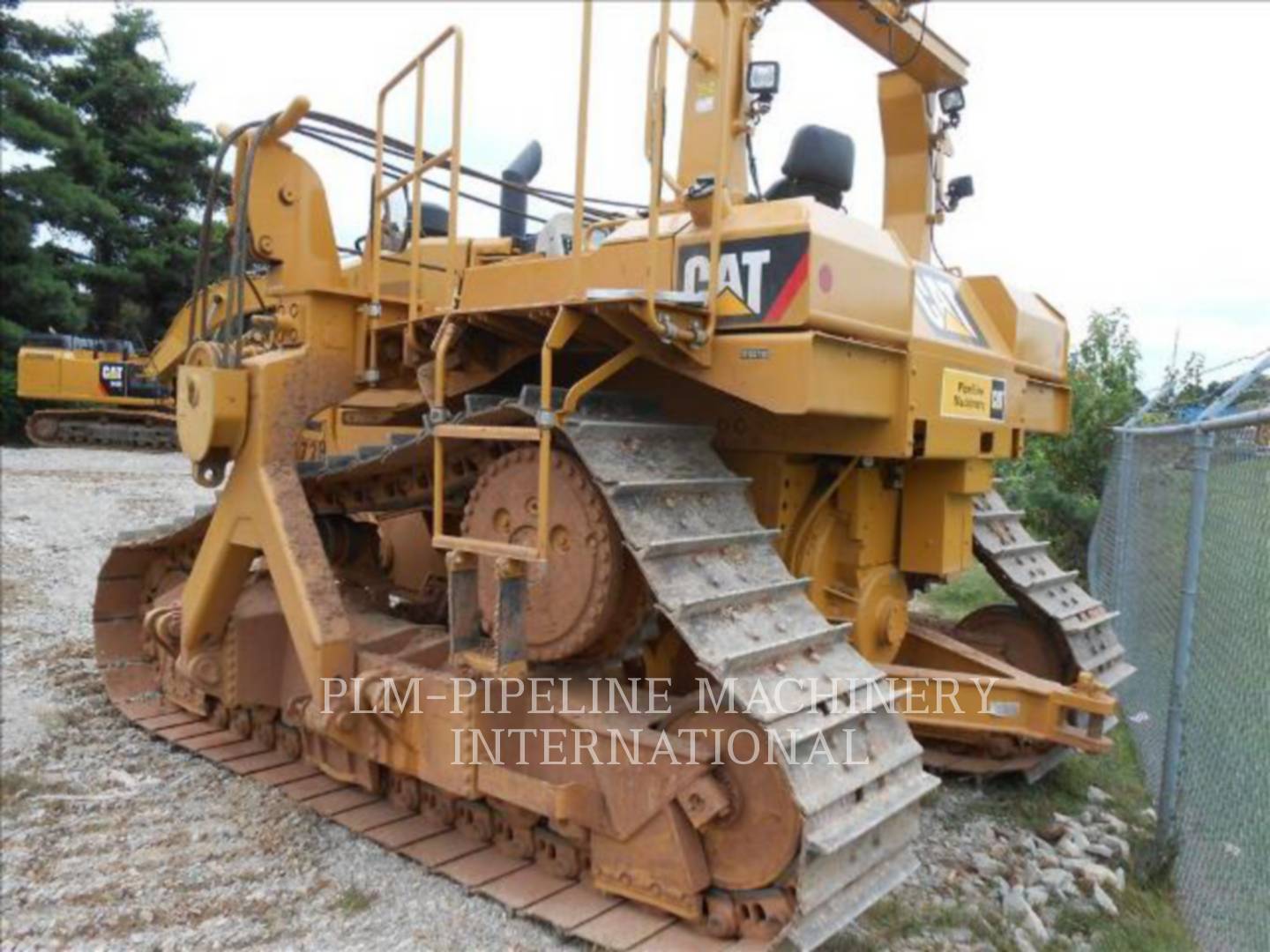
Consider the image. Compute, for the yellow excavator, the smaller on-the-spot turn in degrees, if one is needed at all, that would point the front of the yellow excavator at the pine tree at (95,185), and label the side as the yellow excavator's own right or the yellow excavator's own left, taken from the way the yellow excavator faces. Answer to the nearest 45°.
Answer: approximately 90° to the yellow excavator's own left

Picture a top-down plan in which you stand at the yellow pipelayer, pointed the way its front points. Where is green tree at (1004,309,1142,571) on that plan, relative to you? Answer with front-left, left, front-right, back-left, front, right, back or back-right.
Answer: right

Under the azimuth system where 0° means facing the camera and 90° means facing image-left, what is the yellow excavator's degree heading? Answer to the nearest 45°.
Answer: approximately 270°

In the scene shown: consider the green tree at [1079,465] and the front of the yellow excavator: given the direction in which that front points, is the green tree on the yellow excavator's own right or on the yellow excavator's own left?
on the yellow excavator's own right

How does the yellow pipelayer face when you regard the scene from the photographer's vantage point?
facing away from the viewer and to the left of the viewer

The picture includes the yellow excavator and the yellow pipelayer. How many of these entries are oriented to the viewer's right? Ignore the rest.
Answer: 1

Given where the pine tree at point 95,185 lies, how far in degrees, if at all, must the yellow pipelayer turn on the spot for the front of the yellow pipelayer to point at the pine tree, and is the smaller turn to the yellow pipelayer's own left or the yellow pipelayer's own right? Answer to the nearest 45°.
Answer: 0° — it already faces it

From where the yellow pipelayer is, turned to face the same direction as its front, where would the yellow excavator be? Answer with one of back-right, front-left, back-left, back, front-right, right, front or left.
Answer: front

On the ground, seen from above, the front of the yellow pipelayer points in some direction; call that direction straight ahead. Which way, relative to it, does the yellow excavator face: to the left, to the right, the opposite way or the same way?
to the right

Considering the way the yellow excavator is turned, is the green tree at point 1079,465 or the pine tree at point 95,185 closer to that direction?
the green tree

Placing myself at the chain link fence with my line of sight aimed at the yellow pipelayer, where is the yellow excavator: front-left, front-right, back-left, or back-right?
front-right
